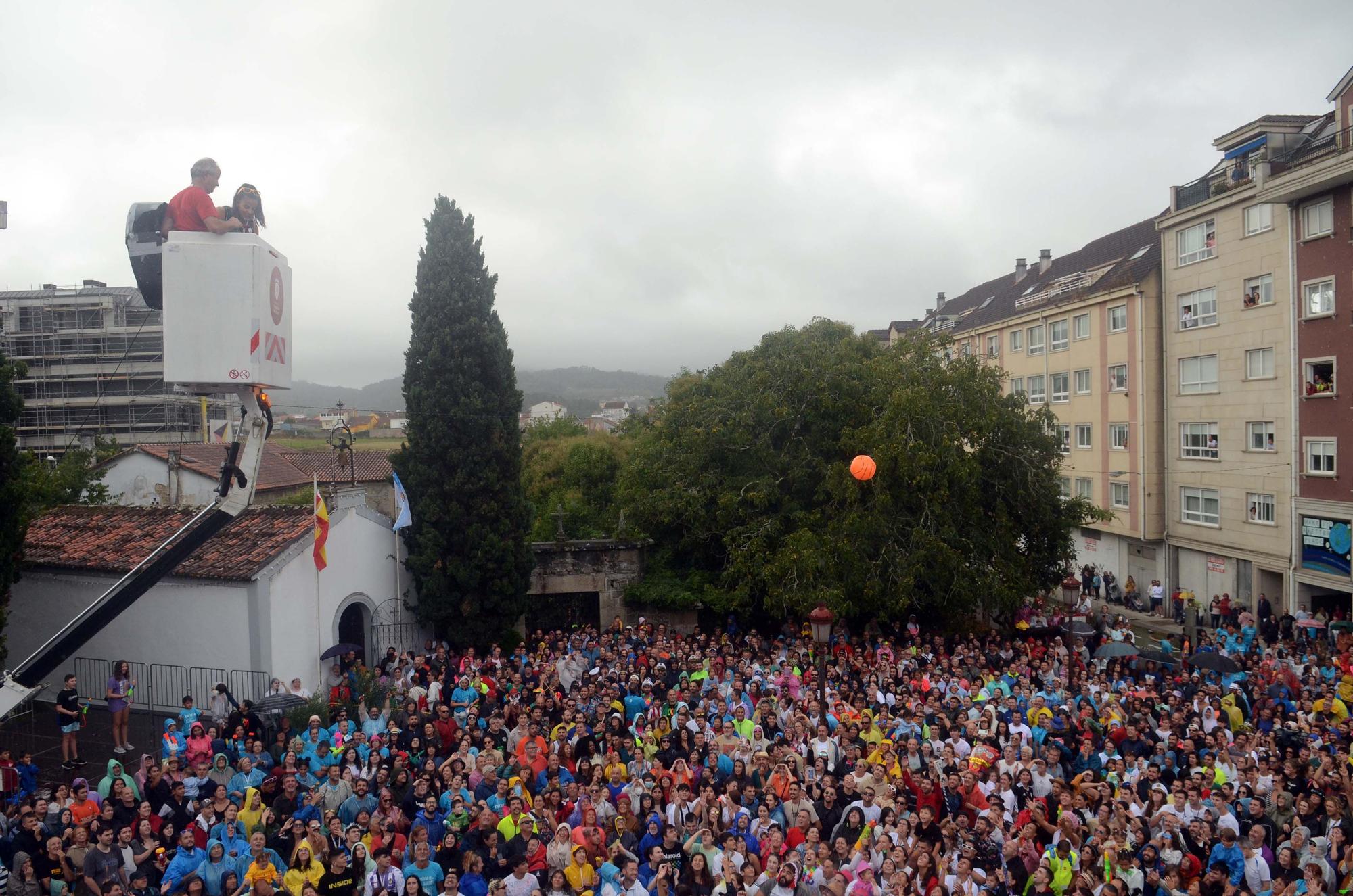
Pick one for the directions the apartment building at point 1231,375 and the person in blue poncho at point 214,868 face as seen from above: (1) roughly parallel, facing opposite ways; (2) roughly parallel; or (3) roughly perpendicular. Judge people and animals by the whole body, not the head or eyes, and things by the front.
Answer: roughly perpendicular

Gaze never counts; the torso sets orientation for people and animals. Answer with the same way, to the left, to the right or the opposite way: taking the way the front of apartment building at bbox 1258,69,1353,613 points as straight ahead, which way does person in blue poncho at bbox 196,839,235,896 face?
to the left

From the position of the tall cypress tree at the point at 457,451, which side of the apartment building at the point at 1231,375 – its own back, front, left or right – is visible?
front

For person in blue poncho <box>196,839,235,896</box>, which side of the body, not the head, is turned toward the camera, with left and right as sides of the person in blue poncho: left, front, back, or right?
front

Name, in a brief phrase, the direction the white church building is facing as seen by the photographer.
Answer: facing the viewer and to the right of the viewer

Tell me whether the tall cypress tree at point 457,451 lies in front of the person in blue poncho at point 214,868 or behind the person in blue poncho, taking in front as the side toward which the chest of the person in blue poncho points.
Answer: behind

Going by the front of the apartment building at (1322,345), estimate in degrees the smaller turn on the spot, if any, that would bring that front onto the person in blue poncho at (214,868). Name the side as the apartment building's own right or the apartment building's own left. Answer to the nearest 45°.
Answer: approximately 45° to the apartment building's own left

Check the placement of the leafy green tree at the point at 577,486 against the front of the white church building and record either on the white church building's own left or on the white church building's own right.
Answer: on the white church building's own left

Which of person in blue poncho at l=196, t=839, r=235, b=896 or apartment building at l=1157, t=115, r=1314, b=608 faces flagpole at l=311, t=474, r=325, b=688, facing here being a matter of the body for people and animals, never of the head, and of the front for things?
the apartment building

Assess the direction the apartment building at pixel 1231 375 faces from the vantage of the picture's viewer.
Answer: facing the viewer and to the left of the viewer

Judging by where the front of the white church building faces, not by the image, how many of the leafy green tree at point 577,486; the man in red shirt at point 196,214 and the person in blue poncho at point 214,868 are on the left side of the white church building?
1

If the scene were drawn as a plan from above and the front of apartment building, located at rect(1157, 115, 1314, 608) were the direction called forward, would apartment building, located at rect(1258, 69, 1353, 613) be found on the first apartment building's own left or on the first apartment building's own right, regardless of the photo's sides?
on the first apartment building's own left
